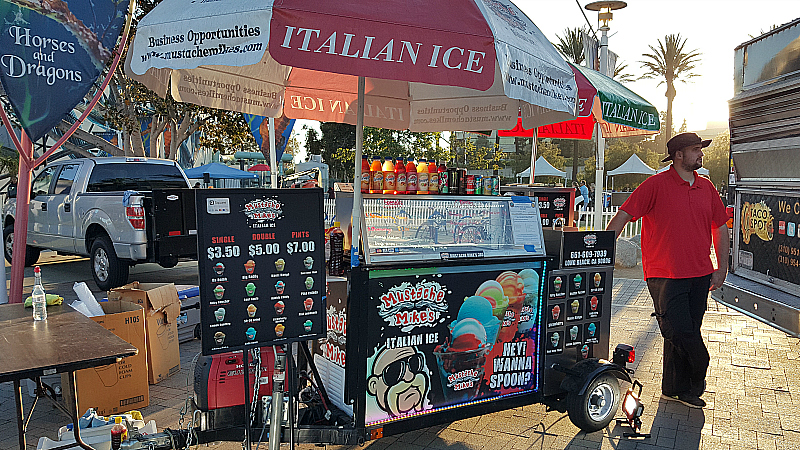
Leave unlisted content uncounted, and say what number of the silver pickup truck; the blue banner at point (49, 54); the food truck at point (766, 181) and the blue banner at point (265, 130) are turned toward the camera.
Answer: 2

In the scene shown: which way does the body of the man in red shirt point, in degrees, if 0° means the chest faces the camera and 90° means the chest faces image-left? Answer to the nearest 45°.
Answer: approximately 315°

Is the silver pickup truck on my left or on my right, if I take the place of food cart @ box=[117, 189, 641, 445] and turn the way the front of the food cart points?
on my right

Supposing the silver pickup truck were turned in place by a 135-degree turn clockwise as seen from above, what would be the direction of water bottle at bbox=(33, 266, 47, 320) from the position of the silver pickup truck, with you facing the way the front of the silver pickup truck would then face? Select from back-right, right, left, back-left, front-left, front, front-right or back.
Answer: right

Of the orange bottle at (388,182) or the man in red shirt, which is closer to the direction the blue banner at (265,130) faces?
the orange bottle
